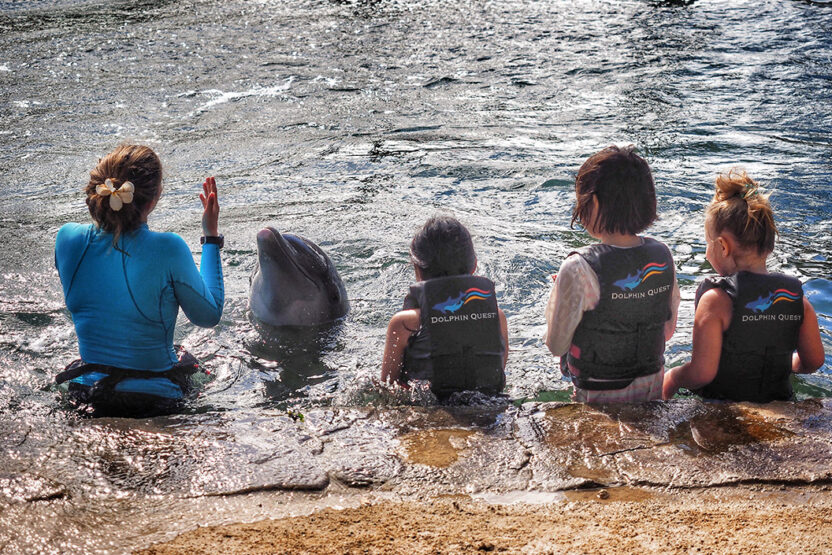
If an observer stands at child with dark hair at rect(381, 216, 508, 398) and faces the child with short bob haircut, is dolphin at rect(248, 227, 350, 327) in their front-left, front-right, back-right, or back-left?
back-left

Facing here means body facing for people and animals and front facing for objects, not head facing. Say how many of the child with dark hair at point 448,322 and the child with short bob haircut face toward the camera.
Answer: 0

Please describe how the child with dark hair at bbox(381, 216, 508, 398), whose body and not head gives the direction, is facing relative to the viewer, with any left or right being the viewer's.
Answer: facing away from the viewer and to the left of the viewer

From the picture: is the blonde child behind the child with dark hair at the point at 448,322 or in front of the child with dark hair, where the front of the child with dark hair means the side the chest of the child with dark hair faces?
behind

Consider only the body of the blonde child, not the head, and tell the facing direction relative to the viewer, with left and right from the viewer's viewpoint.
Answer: facing away from the viewer and to the left of the viewer

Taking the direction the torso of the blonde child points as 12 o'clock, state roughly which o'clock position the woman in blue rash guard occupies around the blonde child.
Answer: The woman in blue rash guard is roughly at 10 o'clock from the blonde child.

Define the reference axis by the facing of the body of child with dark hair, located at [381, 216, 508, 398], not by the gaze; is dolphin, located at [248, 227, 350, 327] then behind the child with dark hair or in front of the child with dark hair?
in front

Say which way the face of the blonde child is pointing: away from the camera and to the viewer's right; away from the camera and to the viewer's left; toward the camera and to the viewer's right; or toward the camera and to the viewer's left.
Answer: away from the camera and to the viewer's left

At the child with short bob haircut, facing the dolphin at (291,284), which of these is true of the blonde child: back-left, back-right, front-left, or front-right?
back-right

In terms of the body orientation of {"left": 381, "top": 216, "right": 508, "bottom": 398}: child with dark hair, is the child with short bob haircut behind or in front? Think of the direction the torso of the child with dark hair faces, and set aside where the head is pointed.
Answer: behind

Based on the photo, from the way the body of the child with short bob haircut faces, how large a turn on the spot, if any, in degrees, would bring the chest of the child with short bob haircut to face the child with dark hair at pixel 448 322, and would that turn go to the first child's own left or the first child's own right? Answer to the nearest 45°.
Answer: approximately 45° to the first child's own left
